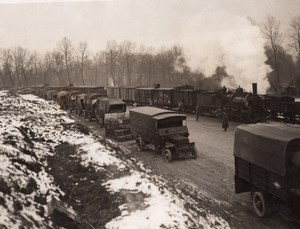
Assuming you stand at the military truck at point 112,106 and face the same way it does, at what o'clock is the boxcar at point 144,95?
The boxcar is roughly at 8 o'clock from the military truck.

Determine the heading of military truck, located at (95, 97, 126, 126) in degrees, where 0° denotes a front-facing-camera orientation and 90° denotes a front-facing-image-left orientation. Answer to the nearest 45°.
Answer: approximately 315°

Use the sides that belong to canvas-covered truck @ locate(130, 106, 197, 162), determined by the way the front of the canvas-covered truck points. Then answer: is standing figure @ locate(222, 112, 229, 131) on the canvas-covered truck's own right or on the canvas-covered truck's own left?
on the canvas-covered truck's own left

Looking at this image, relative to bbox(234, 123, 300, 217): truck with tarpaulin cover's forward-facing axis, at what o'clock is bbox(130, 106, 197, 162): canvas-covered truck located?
The canvas-covered truck is roughly at 6 o'clock from the truck with tarpaulin cover.

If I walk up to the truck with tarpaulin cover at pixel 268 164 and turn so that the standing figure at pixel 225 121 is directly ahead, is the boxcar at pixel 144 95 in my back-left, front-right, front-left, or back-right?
front-left

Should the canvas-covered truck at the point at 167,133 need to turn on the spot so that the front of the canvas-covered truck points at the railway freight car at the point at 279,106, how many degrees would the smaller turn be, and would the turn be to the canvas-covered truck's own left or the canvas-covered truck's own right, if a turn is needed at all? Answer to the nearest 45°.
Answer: approximately 90° to the canvas-covered truck's own left

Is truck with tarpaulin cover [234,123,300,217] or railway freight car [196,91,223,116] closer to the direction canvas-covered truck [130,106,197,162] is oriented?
the truck with tarpaulin cover

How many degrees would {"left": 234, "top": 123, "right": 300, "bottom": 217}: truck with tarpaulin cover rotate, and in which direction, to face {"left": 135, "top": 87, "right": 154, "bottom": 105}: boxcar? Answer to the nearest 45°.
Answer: approximately 180°

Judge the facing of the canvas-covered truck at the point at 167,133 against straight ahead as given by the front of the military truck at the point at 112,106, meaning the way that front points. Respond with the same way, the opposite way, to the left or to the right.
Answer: the same way

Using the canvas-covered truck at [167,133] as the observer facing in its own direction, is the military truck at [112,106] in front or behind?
behind

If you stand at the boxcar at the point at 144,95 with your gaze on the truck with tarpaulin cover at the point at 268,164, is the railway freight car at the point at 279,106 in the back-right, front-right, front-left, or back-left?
front-left

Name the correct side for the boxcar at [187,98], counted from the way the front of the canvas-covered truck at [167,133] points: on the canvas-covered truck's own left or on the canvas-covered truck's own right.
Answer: on the canvas-covered truck's own left

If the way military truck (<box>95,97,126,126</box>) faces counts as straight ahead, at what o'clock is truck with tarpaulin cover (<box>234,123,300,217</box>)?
The truck with tarpaulin cover is roughly at 1 o'clock from the military truck.

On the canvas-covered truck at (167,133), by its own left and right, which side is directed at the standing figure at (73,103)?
back

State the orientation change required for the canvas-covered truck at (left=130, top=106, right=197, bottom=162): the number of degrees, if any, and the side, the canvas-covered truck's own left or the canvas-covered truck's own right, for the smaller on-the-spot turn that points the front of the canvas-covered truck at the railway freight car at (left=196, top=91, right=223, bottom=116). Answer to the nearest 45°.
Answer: approximately 135° to the canvas-covered truck's own left

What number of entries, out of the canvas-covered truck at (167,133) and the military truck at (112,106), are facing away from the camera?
0

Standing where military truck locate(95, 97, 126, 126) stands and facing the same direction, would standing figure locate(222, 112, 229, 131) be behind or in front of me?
in front
